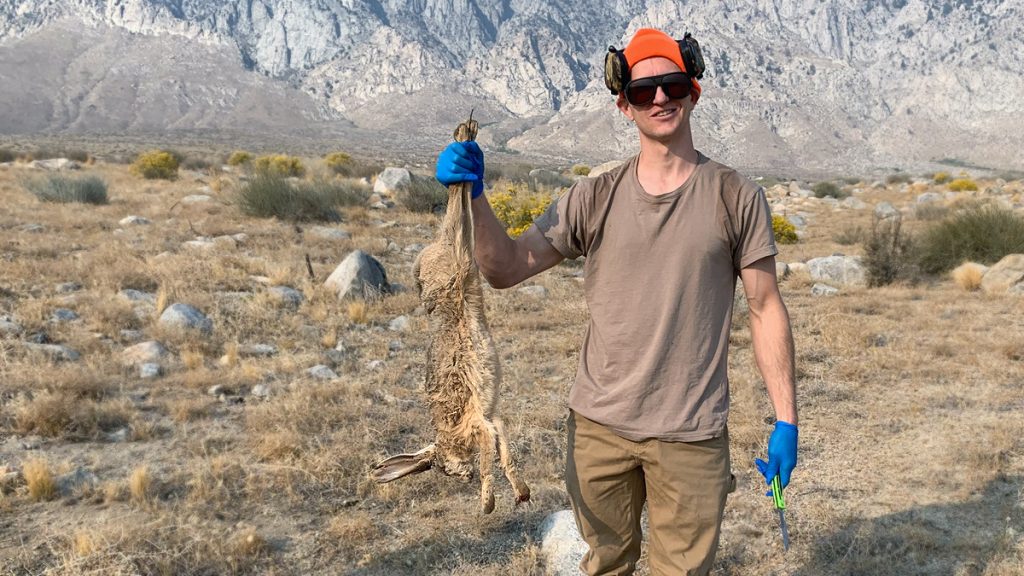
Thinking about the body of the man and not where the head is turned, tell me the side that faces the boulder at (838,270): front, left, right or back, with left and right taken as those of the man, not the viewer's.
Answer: back

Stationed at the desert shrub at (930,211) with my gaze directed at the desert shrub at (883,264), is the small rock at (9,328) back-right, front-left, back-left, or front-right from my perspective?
front-right

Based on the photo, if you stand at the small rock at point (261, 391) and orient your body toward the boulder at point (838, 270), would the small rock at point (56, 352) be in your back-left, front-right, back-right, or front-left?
back-left

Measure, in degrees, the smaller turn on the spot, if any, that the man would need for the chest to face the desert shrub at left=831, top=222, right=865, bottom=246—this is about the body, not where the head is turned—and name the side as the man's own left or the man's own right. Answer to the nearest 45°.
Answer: approximately 180°

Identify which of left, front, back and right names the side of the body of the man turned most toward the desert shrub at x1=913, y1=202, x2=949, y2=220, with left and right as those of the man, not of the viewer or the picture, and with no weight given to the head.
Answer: back

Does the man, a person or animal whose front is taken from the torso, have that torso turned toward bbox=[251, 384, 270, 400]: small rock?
no

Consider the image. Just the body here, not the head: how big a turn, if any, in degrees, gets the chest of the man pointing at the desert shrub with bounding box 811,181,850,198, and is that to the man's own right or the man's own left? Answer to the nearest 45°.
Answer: approximately 180°

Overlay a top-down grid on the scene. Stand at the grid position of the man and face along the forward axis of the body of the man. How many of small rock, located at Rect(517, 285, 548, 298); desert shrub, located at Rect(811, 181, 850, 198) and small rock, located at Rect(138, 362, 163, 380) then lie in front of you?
0

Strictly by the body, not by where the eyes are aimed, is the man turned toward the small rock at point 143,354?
no

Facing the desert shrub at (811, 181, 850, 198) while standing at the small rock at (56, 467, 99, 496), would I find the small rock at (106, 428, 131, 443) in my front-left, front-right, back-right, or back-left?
front-left

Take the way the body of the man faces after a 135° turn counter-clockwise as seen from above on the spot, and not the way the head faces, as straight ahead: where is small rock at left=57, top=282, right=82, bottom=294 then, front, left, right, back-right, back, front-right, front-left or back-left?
left

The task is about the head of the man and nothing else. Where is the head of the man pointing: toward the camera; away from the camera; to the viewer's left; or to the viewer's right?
toward the camera

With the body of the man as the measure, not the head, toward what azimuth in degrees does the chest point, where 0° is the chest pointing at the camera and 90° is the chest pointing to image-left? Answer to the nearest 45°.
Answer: approximately 0°

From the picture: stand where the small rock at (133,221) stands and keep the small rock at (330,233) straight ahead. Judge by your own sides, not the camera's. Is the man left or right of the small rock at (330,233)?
right

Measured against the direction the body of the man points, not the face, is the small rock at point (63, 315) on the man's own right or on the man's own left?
on the man's own right

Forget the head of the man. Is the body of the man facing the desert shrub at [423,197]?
no
